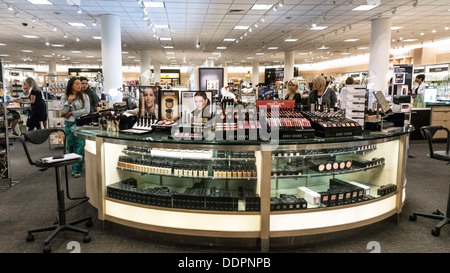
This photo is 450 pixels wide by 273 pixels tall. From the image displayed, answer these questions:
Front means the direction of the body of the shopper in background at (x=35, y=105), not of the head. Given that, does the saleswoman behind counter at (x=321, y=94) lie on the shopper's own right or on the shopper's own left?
on the shopper's own left

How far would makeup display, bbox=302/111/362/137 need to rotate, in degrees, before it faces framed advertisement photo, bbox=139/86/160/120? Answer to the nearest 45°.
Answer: approximately 90° to its right

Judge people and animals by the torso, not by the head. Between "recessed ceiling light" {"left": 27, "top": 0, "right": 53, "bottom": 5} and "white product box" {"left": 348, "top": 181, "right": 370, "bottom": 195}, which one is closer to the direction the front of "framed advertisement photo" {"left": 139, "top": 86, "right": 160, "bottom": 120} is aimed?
the white product box

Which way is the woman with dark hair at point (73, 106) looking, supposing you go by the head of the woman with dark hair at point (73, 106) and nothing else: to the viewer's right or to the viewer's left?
to the viewer's right

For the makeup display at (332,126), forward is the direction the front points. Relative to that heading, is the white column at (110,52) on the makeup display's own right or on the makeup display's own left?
on the makeup display's own right

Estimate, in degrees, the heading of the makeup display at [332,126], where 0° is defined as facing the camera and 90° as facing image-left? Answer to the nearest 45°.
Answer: approximately 0°

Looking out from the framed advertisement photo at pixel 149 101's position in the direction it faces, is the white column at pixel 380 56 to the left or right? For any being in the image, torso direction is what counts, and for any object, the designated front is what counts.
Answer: on its left

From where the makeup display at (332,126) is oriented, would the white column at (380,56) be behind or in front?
behind

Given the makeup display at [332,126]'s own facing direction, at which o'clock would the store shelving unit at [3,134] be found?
The store shelving unit is roughly at 3 o'clock from the makeup display.

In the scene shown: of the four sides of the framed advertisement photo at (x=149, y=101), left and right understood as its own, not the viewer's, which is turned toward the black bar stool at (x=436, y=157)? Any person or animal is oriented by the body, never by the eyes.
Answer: left
